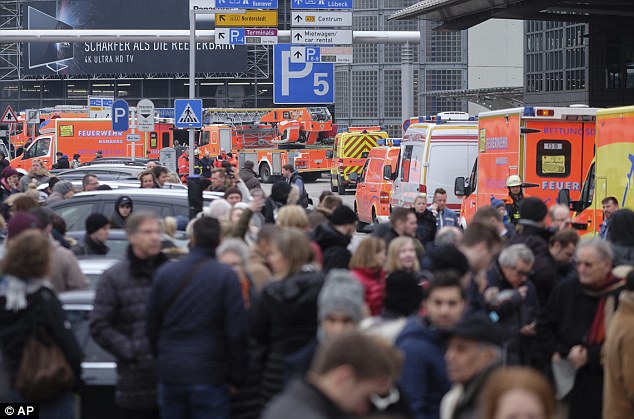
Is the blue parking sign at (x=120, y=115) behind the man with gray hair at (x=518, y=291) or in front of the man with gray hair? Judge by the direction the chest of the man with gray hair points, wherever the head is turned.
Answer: behind

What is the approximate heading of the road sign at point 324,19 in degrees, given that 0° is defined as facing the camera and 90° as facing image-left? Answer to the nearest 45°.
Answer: approximately 0°

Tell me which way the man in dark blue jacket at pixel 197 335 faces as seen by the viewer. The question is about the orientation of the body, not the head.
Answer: away from the camera

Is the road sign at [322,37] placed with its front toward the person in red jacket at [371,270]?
yes
